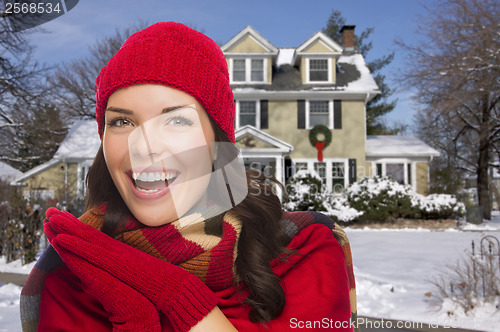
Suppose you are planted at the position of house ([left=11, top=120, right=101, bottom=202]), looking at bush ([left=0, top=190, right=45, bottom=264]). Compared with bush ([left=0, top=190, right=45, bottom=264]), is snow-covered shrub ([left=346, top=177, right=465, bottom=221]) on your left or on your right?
left

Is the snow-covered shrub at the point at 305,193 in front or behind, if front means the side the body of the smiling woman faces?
behind

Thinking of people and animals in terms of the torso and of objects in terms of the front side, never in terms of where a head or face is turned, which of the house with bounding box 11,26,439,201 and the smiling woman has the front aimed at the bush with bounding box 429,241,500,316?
the house

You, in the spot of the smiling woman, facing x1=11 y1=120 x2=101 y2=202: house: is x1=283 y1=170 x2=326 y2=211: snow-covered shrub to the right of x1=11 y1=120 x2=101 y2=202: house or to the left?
right

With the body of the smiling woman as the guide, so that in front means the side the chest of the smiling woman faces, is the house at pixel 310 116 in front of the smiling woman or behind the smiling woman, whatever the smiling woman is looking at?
behind

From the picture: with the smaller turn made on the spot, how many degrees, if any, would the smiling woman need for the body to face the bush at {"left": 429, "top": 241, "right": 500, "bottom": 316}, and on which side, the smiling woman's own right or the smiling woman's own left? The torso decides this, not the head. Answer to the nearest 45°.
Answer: approximately 135° to the smiling woman's own left

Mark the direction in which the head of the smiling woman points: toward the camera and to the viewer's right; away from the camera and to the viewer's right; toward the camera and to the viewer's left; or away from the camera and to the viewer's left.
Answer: toward the camera and to the viewer's left

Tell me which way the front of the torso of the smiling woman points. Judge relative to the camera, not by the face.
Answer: toward the camera

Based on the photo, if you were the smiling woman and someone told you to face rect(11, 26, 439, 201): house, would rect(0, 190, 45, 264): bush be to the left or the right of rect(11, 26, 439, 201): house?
left

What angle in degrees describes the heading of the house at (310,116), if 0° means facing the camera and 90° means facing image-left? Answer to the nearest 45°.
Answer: approximately 0°

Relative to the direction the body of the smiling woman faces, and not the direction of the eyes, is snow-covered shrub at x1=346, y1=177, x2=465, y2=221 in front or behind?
behind

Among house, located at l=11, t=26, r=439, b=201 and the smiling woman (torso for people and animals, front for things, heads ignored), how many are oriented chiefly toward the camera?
2
